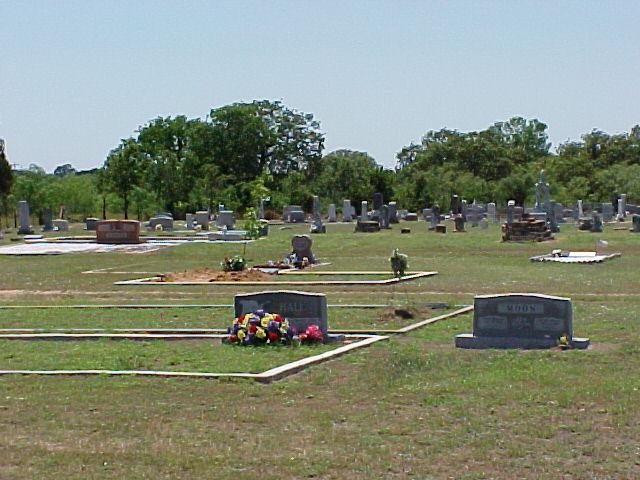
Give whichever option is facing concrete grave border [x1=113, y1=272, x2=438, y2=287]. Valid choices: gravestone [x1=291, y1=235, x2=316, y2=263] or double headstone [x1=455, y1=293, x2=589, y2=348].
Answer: the gravestone

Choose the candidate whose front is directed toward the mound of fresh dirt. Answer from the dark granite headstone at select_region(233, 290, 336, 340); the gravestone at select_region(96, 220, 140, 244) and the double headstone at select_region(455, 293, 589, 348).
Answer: the gravestone

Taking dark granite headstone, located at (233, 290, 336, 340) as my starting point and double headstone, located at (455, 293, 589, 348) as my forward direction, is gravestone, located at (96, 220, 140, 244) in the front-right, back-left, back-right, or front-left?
back-left

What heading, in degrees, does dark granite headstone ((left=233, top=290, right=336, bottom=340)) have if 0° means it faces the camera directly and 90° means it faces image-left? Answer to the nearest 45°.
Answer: approximately 0°

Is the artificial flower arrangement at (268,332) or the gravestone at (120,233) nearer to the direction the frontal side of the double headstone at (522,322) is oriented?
the artificial flower arrangement

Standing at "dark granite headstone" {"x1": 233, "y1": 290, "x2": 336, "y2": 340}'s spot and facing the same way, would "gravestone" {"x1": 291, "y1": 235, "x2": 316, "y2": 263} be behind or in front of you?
behind

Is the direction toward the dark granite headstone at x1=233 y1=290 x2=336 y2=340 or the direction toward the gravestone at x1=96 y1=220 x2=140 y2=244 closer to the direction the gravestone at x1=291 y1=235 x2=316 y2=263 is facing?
the dark granite headstone
